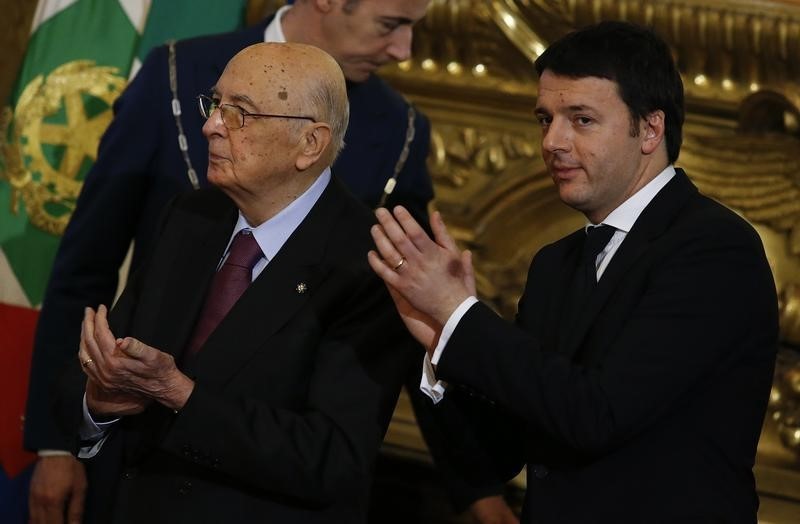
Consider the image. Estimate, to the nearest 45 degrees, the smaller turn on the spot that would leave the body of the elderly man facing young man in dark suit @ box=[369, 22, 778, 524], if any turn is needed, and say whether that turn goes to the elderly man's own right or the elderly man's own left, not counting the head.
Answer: approximately 90° to the elderly man's own left

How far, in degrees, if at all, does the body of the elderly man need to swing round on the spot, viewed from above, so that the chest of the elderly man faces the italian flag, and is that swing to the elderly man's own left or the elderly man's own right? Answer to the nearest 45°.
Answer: approximately 135° to the elderly man's own right

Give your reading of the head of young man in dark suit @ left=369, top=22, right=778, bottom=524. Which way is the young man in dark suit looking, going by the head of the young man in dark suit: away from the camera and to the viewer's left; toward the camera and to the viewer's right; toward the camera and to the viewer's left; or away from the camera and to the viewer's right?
toward the camera and to the viewer's left

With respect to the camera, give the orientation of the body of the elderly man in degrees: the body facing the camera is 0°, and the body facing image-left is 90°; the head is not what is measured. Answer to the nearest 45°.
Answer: approximately 45°

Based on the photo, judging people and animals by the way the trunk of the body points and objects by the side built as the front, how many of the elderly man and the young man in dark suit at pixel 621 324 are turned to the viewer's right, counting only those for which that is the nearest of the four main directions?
0

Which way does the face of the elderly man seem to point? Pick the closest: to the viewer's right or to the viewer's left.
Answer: to the viewer's left

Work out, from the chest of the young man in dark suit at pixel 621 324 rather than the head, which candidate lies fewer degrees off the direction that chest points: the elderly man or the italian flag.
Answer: the elderly man

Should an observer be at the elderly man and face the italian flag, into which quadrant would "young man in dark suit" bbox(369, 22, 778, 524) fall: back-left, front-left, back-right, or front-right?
back-right
